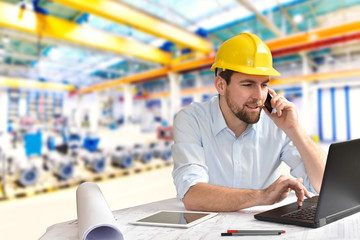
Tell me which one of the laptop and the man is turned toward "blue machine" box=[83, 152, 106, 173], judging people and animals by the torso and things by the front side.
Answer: the laptop

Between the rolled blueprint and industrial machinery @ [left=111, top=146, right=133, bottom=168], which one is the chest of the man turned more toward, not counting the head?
the rolled blueprint

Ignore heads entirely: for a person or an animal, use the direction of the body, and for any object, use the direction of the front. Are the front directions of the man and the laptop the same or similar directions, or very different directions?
very different directions

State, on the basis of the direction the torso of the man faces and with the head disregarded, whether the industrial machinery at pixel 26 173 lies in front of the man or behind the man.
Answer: behind

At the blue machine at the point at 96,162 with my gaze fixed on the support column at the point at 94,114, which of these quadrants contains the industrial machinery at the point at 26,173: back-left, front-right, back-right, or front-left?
back-left

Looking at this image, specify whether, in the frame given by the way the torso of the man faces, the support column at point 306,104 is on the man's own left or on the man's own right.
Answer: on the man's own left

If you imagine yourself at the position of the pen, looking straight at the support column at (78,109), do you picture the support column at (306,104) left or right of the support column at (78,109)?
right

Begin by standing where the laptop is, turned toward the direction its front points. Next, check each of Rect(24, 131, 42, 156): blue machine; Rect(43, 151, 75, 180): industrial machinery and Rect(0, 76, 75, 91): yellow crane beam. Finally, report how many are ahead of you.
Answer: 3

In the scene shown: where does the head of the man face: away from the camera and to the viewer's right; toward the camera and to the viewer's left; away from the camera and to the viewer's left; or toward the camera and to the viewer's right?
toward the camera and to the viewer's right

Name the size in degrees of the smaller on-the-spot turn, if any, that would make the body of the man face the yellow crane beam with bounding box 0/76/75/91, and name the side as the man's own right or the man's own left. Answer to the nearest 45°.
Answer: approximately 180°

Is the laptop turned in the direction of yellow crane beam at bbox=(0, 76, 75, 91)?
yes

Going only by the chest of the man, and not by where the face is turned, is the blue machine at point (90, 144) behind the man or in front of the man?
behind

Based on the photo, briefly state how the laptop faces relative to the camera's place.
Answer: facing away from the viewer and to the left of the viewer

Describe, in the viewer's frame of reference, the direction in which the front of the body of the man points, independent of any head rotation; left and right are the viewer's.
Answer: facing the viewer and to the right of the viewer

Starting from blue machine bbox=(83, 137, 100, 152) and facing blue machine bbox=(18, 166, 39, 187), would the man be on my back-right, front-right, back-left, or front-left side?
front-left

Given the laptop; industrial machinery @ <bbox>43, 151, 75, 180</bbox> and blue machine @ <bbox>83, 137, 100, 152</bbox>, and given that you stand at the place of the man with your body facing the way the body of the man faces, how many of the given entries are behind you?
2

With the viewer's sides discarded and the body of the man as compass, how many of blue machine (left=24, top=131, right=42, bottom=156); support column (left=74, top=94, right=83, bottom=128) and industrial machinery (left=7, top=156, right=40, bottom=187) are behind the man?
3
